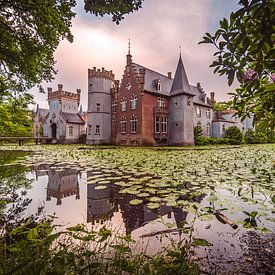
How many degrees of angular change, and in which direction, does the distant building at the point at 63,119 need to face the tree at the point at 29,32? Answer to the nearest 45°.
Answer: approximately 45° to its left

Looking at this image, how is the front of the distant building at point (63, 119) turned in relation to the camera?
facing the viewer and to the left of the viewer

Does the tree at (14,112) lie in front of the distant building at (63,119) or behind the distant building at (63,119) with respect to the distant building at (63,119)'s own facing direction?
in front

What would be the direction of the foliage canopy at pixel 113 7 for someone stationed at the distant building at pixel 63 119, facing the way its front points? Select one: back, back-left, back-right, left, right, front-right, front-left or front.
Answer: front-left

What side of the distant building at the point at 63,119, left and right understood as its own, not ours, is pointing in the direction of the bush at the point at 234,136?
left

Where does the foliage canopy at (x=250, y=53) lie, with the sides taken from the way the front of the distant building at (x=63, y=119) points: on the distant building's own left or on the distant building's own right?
on the distant building's own left

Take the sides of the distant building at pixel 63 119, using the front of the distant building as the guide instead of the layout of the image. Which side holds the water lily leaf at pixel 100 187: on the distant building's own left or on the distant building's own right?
on the distant building's own left

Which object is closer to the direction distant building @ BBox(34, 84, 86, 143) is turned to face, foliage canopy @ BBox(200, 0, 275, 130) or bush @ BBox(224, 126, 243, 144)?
the foliage canopy
